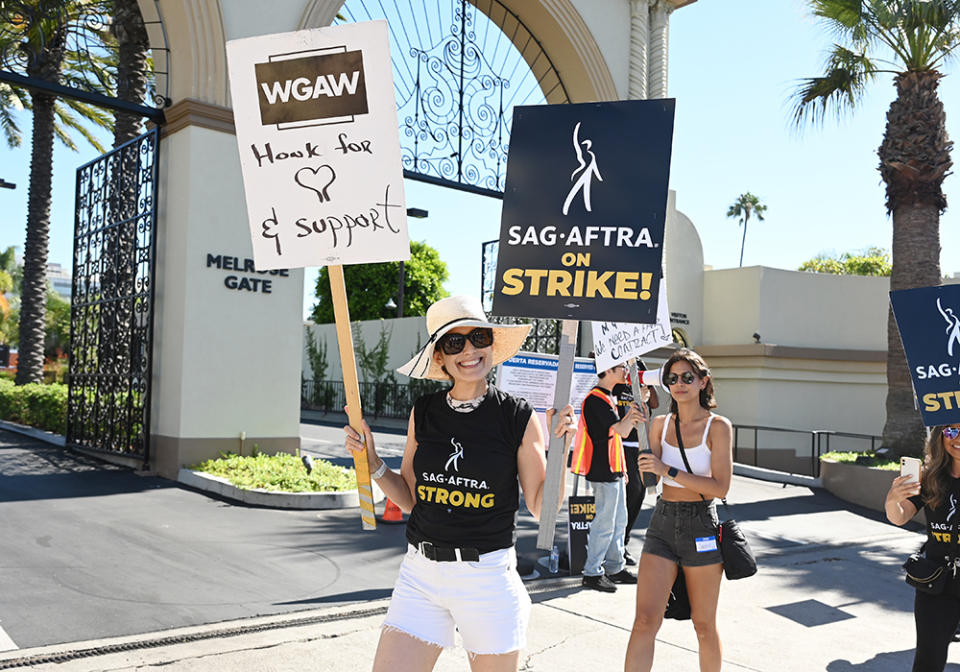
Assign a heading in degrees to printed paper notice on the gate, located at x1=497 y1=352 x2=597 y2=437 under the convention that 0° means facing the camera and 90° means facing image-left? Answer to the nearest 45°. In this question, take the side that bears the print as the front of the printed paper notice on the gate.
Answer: approximately 0°

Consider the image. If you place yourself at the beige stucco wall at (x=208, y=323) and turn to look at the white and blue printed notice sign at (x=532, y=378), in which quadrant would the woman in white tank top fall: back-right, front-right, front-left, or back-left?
front-right

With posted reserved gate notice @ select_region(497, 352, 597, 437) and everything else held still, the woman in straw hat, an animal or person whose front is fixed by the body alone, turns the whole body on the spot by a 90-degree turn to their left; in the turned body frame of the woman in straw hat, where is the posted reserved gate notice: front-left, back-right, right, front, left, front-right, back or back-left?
left

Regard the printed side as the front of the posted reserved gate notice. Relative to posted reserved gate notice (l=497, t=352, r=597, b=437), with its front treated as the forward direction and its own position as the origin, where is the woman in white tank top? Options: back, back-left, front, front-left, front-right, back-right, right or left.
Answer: front

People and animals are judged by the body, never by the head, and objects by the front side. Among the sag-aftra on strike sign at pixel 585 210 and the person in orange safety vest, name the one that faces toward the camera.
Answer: the sag-aftra on strike sign

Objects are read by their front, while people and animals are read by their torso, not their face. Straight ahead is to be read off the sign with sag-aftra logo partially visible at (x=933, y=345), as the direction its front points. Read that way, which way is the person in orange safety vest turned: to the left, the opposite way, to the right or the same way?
to the left

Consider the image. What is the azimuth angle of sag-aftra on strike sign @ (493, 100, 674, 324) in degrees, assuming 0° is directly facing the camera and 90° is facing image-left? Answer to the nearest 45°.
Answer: approximately 0°

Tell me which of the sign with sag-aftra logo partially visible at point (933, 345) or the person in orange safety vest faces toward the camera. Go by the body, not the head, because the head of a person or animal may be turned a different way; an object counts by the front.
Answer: the sign with sag-aftra logo partially visible

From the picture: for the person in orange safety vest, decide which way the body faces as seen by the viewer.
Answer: to the viewer's right

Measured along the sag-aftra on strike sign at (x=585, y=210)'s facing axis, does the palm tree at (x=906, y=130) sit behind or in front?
behind

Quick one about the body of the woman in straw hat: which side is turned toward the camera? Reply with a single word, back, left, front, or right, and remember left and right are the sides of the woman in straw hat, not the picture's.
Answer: front

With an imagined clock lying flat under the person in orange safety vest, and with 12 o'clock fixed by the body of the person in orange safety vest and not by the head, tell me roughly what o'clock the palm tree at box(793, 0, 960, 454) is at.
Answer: The palm tree is roughly at 10 o'clock from the person in orange safety vest.

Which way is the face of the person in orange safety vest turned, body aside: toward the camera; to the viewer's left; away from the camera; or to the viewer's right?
to the viewer's right

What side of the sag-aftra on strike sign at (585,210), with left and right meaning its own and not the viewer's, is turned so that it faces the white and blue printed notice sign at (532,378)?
back

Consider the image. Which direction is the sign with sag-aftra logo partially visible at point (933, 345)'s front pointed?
toward the camera
